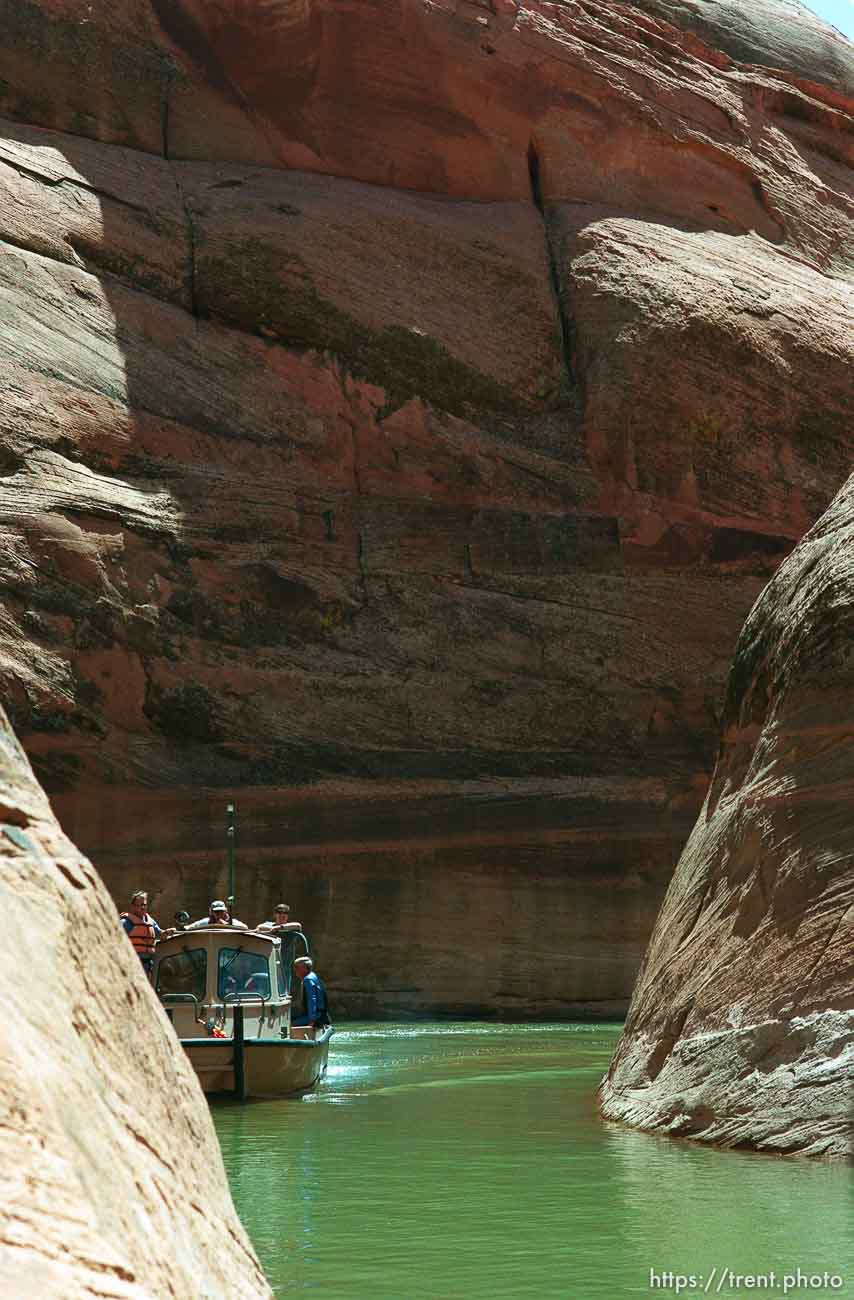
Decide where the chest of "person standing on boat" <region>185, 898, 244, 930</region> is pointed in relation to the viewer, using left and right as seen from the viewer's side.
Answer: facing the viewer

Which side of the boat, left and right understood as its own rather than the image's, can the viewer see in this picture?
front
